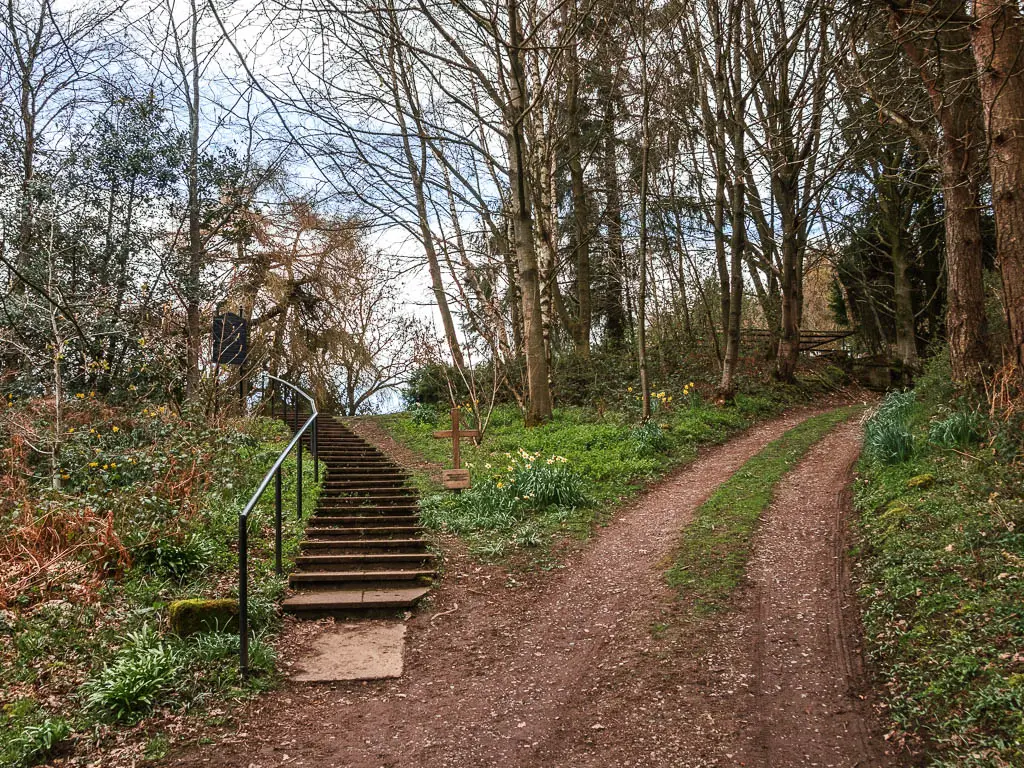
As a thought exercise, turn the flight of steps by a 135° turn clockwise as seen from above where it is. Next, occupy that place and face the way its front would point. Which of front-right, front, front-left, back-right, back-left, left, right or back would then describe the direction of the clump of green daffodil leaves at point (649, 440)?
right

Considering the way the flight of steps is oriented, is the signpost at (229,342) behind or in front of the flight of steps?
behind

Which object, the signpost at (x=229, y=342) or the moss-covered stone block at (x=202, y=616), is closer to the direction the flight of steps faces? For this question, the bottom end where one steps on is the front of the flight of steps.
the moss-covered stone block

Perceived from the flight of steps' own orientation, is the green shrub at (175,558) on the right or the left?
on its right

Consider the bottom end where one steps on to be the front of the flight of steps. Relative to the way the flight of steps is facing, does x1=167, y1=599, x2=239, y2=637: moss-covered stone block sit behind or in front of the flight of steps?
in front

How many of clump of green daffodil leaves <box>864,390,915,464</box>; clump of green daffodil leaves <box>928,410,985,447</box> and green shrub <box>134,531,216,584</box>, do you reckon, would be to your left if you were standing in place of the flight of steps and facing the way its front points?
2

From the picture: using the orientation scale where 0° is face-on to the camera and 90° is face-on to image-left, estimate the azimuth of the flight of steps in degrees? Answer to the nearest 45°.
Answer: approximately 0°

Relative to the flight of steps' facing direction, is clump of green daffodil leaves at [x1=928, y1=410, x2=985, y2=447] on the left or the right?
on its left

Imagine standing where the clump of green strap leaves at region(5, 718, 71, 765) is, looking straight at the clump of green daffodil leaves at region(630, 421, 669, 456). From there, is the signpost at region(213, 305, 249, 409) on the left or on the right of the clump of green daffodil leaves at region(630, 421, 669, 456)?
left

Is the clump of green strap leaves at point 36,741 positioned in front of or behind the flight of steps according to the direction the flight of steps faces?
in front

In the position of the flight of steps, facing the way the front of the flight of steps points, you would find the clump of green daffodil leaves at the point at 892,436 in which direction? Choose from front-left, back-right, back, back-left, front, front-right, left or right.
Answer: left
